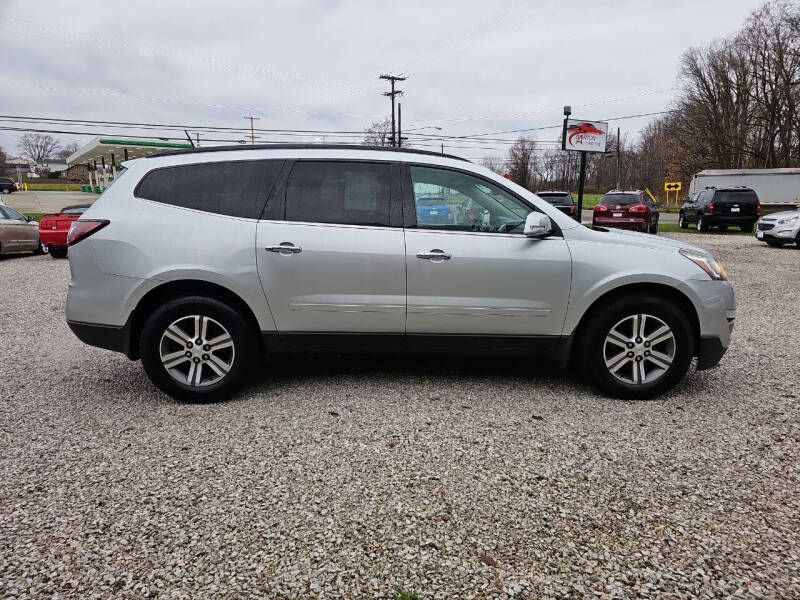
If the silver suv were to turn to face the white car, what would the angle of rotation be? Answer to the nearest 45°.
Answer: approximately 45° to its left

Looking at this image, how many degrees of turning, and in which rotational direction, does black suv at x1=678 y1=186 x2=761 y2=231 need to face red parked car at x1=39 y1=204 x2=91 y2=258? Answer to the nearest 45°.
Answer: approximately 90° to its left

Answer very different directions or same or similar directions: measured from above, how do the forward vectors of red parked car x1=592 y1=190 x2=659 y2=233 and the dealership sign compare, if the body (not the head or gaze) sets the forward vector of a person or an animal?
very different directions

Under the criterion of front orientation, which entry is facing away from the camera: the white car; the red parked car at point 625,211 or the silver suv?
the red parked car

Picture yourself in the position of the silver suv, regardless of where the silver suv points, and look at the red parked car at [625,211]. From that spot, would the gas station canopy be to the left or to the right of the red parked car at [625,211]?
left

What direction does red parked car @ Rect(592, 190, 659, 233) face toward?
away from the camera

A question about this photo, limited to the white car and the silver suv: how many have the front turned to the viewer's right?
1

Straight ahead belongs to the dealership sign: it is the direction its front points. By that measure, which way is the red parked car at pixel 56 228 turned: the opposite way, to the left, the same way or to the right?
the opposite way

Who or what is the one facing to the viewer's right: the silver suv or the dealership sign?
the silver suv

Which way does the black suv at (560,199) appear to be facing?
away from the camera

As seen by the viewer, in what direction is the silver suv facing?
to the viewer's right

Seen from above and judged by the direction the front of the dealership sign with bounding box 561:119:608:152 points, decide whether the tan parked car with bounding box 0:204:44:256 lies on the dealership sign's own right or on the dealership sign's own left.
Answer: on the dealership sign's own right

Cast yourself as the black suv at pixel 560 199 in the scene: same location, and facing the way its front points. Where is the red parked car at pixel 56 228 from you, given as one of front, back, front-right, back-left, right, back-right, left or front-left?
back-left

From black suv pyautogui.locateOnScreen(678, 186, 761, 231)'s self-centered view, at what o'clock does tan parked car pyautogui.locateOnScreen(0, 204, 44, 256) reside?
The tan parked car is roughly at 9 o'clock from the black suv.
